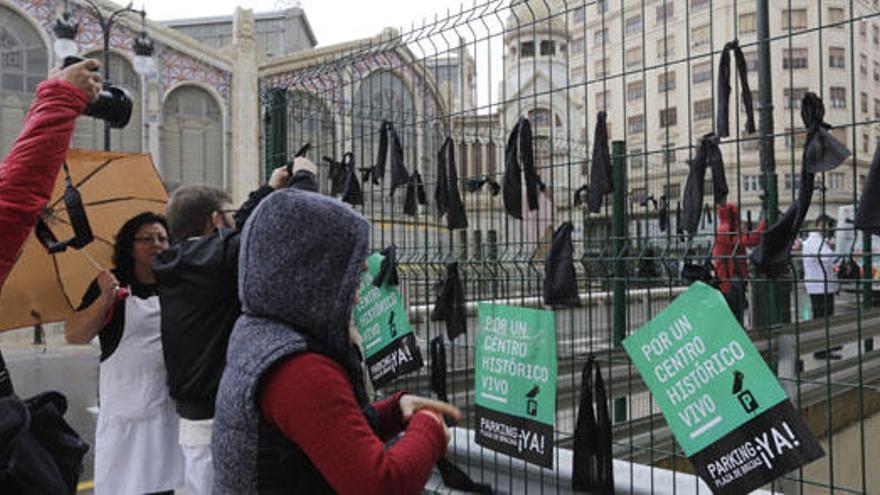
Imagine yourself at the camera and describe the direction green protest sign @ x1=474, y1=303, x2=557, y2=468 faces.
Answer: facing the viewer and to the left of the viewer

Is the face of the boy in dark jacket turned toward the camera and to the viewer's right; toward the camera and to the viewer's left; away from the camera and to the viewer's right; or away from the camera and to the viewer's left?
away from the camera and to the viewer's right

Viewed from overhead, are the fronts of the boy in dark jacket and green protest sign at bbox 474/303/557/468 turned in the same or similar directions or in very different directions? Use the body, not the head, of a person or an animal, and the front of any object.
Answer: very different directions

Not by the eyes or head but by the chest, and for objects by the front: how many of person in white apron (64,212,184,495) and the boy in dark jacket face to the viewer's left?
0

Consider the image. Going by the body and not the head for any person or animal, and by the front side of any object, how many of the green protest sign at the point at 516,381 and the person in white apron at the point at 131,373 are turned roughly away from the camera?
0

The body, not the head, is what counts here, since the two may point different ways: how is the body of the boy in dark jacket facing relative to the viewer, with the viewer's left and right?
facing away from the viewer and to the right of the viewer

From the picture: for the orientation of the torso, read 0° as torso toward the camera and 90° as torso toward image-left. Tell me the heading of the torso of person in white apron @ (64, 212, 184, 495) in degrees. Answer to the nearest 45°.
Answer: approximately 315°

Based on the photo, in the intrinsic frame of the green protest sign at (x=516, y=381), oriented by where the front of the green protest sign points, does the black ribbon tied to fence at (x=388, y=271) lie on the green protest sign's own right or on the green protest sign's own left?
on the green protest sign's own right
